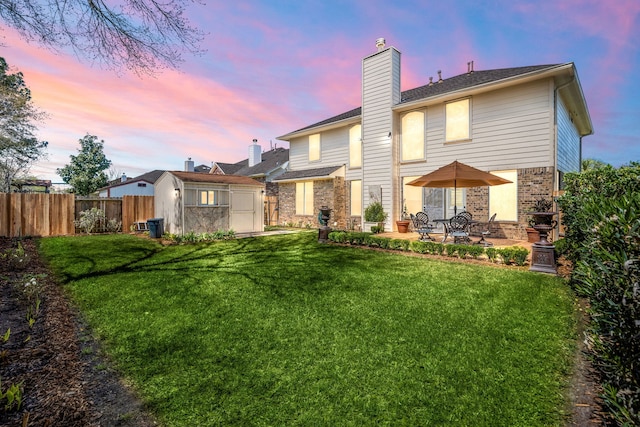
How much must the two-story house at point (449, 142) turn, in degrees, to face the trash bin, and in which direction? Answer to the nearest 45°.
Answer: approximately 135° to its left

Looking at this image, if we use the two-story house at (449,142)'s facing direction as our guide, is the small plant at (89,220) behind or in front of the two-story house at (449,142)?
behind

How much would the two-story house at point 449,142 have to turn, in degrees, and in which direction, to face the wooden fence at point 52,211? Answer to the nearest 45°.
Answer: approximately 135° to its left

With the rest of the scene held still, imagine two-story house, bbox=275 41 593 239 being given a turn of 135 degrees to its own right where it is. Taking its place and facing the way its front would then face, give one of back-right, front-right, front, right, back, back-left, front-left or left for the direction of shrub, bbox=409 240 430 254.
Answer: front

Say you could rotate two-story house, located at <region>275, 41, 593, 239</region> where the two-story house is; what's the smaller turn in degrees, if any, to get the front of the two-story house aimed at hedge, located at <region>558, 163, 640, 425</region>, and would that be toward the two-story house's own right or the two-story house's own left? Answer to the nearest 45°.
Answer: approximately 135° to the two-story house's own right

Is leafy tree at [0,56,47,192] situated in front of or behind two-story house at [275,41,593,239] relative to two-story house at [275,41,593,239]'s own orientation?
behind

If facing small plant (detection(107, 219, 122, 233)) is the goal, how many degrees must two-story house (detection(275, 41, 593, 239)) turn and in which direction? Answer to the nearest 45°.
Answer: approximately 135° to its left

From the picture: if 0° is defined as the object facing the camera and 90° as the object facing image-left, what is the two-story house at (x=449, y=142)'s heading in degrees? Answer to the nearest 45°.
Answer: approximately 225°
